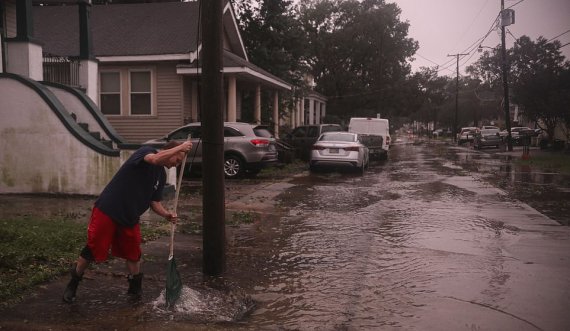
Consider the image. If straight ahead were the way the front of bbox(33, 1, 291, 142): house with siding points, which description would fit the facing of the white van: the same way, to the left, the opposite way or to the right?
to the left

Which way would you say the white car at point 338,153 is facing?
away from the camera

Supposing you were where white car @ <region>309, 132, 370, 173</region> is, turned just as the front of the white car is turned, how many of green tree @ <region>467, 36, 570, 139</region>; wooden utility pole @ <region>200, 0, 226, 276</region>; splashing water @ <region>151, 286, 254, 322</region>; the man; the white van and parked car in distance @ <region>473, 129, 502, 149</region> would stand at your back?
3

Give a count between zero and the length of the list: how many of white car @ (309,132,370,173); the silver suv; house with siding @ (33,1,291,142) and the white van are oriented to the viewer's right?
1

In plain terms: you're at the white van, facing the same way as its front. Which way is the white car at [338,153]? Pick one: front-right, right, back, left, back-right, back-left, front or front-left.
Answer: back

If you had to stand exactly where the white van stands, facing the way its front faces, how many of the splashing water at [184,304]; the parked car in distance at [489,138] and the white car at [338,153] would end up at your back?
2

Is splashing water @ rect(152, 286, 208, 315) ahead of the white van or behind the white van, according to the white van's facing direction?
behind

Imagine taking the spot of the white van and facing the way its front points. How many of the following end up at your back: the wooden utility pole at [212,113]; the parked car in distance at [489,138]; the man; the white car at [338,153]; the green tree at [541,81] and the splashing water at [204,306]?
4

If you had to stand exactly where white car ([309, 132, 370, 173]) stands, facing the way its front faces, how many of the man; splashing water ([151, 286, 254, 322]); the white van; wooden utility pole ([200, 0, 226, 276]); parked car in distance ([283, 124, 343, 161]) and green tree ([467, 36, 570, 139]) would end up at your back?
3

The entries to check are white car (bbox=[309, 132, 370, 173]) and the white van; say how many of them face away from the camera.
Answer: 2

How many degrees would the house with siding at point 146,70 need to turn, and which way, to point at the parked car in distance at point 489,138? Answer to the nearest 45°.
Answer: approximately 45° to its left

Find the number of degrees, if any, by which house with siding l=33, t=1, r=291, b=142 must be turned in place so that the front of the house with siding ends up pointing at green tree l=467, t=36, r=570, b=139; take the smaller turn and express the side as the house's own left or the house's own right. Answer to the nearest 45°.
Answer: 0° — it already faces it

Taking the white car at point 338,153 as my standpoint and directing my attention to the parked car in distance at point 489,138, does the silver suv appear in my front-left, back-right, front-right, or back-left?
back-left

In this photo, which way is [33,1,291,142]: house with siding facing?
to the viewer's right

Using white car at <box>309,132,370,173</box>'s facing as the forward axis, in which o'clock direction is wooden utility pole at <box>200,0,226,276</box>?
The wooden utility pole is roughly at 6 o'clock from the white car.

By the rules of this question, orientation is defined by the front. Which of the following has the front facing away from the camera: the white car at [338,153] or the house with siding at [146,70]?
the white car

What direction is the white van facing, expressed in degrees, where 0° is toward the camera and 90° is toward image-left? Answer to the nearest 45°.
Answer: approximately 180°

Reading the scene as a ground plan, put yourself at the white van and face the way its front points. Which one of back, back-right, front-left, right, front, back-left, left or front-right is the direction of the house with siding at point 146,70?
back-left

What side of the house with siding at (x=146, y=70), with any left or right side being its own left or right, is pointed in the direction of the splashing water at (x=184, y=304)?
right

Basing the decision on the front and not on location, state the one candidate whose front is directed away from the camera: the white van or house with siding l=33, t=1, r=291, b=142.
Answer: the white van
